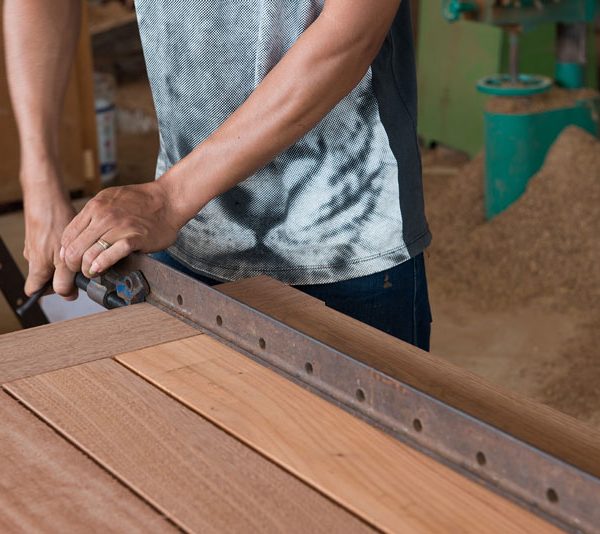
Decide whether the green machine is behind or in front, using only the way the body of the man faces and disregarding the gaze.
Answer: behind

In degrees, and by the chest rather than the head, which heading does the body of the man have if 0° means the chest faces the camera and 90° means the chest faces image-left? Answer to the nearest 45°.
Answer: approximately 45°

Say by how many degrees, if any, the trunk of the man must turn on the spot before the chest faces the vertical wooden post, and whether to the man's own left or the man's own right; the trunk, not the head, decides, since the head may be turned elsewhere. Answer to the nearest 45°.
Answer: approximately 135° to the man's own right

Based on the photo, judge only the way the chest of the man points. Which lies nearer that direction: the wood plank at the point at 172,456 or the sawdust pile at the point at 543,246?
the wood plank

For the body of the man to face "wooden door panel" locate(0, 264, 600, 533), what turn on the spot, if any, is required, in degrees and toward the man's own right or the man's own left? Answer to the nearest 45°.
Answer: approximately 45° to the man's own left
